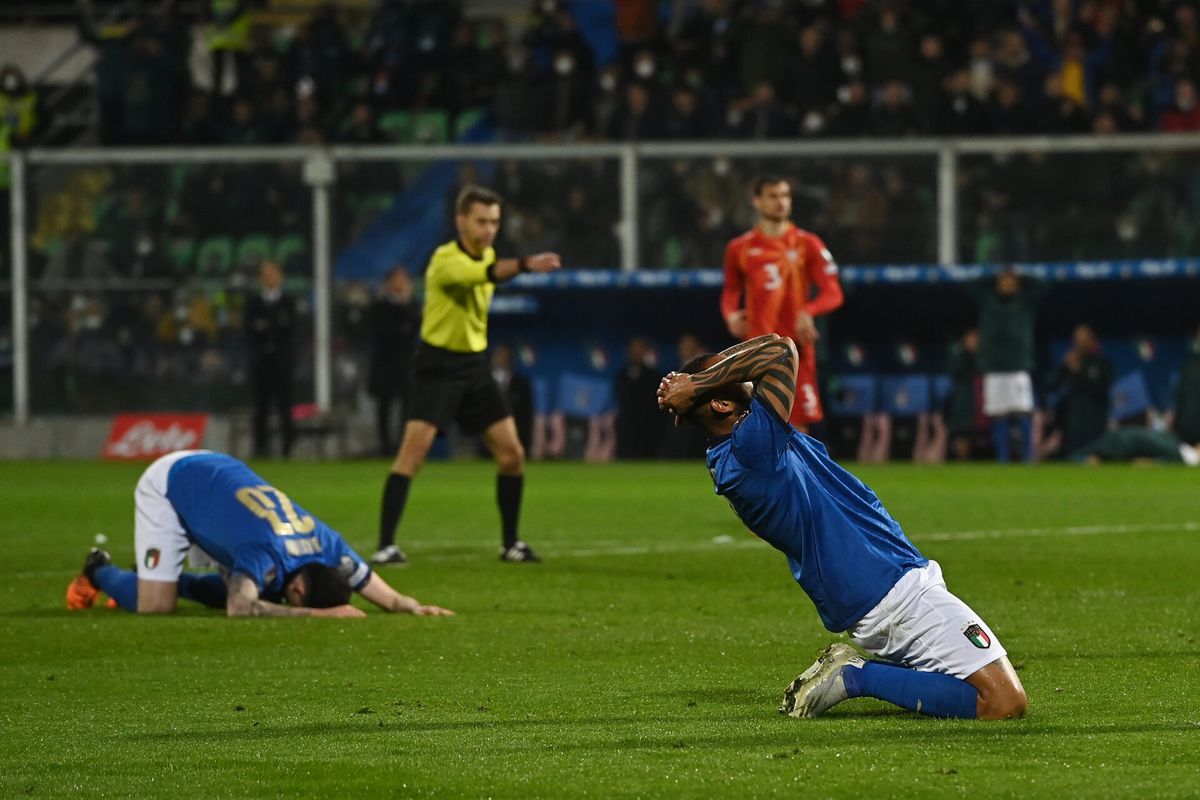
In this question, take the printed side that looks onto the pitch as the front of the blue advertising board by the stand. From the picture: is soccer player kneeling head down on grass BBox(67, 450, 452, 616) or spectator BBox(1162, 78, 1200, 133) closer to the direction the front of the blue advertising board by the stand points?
the soccer player kneeling head down on grass

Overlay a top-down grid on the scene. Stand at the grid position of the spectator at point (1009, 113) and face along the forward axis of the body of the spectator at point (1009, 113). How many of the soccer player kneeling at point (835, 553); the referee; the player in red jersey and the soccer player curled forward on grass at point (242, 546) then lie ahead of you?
4

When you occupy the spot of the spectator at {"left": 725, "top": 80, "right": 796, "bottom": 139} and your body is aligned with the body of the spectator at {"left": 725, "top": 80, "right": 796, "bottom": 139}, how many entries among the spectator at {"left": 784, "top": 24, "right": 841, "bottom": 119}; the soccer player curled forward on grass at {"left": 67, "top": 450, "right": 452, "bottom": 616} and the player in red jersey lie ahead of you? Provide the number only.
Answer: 2

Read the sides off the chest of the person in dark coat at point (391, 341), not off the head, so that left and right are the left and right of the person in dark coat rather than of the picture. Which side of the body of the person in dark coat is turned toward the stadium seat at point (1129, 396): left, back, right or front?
left

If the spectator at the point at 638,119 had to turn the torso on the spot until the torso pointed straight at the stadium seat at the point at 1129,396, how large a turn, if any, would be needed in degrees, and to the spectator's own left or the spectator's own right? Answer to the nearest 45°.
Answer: approximately 90° to the spectator's own left

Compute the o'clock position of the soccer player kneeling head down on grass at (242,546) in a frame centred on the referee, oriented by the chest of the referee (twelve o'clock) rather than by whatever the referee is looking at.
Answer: The soccer player kneeling head down on grass is roughly at 2 o'clock from the referee.

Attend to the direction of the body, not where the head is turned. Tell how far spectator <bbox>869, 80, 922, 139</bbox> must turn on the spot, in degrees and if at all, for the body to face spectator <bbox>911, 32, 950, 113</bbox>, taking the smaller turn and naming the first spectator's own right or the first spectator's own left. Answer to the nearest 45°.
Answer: approximately 135° to the first spectator's own left

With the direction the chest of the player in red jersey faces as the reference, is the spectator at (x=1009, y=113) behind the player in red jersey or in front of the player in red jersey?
behind

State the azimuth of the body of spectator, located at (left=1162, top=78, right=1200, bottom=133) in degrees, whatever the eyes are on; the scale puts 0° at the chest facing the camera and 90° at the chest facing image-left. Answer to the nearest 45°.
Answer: approximately 0°

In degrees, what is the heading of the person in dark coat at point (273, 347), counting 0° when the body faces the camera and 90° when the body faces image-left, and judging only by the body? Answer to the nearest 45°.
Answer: approximately 0°

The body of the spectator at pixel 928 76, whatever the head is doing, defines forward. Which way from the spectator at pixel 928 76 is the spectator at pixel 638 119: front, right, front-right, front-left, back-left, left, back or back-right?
right
